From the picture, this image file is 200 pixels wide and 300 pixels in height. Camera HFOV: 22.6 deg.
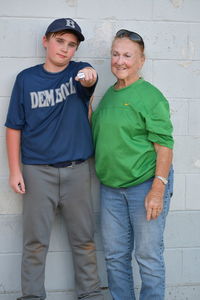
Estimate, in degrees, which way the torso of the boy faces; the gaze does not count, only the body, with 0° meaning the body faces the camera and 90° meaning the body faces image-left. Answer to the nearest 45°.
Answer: approximately 0°

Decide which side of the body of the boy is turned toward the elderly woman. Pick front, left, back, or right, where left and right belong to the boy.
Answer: left

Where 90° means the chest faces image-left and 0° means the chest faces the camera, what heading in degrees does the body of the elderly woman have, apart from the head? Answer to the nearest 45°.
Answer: approximately 45°

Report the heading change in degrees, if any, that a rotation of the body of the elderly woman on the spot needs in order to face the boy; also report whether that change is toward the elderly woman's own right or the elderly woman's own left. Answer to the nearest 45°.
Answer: approximately 45° to the elderly woman's own right
